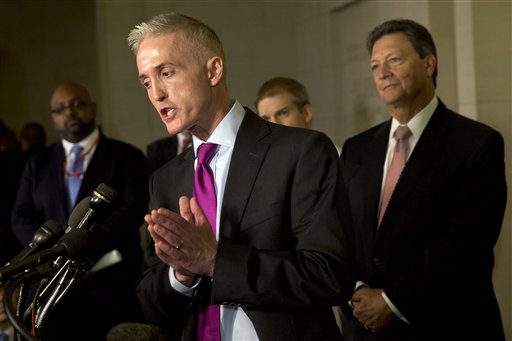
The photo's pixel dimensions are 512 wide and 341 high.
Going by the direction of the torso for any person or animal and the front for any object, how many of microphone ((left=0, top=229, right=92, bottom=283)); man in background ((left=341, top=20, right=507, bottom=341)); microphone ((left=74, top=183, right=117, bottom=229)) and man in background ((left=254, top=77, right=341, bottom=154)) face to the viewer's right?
2

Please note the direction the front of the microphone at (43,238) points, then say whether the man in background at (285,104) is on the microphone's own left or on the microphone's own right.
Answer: on the microphone's own left

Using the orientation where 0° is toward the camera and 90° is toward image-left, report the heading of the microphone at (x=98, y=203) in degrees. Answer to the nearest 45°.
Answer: approximately 270°

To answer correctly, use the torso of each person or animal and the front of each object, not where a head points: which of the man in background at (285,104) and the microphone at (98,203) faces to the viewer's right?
the microphone

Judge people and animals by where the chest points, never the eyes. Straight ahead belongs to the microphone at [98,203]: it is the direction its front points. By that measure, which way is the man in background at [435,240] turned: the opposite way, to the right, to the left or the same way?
the opposite way

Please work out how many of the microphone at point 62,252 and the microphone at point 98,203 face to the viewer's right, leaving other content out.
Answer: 2

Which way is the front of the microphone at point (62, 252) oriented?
to the viewer's right

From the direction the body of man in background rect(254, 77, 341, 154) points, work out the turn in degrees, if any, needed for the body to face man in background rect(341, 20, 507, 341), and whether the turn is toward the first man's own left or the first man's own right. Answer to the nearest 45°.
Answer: approximately 90° to the first man's own left

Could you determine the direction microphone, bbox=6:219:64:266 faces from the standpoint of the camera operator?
facing to the right of the viewer
